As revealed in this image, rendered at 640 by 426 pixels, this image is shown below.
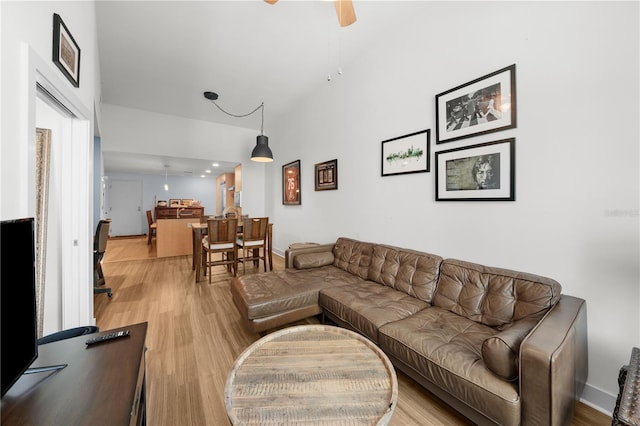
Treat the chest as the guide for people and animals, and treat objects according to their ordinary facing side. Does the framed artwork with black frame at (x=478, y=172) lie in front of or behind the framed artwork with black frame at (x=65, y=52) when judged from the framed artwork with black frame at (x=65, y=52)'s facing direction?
in front

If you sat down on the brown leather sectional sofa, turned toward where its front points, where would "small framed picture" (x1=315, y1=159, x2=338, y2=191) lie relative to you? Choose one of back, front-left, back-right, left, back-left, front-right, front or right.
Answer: right

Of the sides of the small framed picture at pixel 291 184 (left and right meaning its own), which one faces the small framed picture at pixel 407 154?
left

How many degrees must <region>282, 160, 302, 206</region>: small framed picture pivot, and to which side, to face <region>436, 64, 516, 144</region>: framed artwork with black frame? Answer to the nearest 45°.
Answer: approximately 90° to its left

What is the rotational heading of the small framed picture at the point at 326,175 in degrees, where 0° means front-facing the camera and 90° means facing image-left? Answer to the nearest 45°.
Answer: approximately 45°

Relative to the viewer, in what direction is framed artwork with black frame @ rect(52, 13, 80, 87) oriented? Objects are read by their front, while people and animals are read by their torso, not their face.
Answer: to the viewer's right

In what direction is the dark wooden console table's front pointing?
to the viewer's right

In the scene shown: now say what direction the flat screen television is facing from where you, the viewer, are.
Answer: facing to the right of the viewer

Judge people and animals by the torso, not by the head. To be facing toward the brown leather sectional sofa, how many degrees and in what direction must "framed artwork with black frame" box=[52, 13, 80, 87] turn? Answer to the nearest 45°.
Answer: approximately 45° to its right

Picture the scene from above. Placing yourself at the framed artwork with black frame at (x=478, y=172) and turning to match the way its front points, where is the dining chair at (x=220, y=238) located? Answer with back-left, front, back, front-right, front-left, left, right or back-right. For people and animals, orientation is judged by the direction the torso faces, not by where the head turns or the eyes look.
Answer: front-right

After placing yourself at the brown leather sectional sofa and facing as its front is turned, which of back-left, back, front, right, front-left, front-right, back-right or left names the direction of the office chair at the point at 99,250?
front-right

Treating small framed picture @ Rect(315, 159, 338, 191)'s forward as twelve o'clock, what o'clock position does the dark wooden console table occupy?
The dark wooden console table is roughly at 11 o'clock from the small framed picture.
